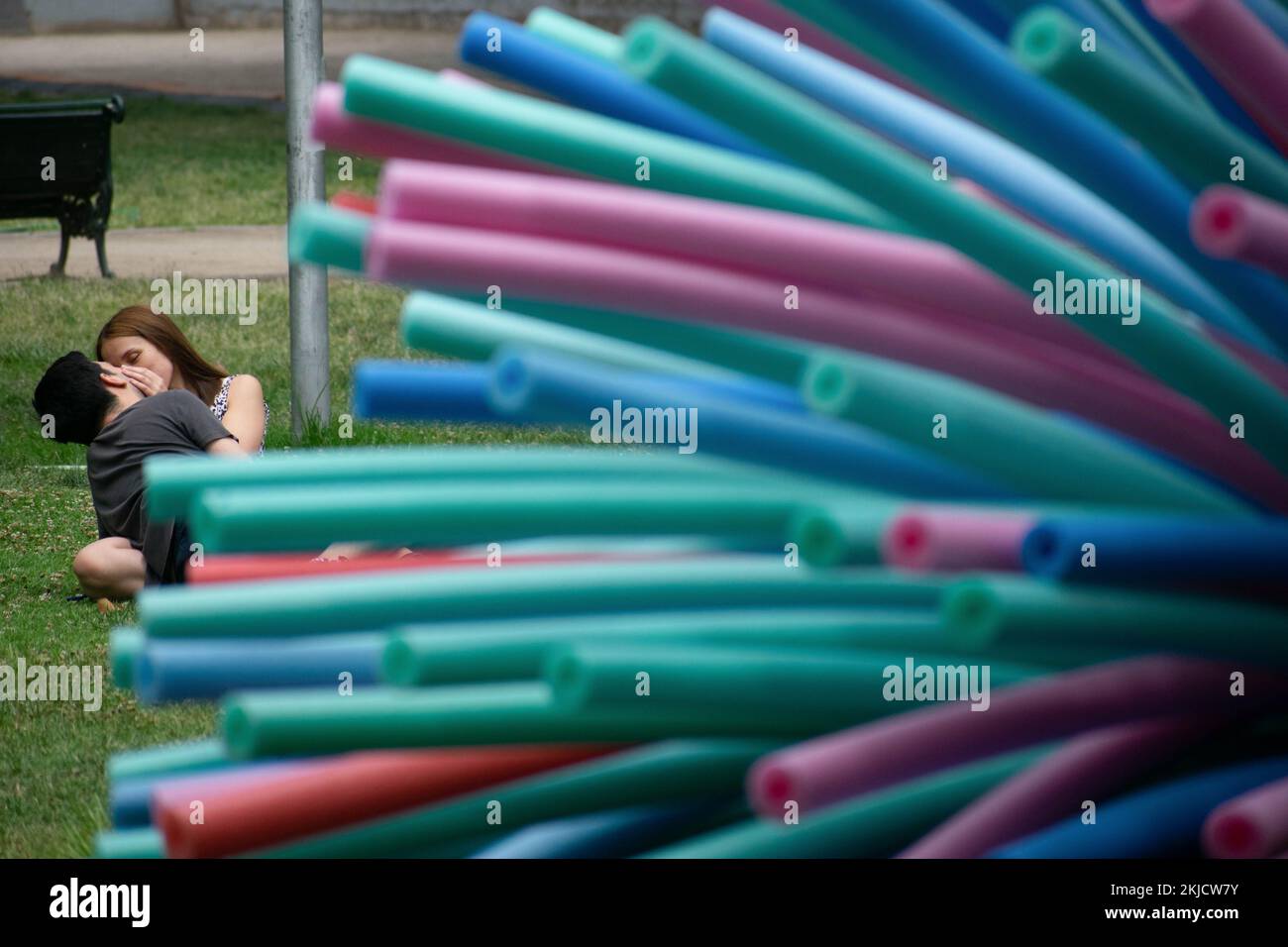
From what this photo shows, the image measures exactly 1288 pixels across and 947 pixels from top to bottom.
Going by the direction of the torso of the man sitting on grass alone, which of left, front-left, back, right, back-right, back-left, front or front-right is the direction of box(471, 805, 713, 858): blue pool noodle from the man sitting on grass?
back-right

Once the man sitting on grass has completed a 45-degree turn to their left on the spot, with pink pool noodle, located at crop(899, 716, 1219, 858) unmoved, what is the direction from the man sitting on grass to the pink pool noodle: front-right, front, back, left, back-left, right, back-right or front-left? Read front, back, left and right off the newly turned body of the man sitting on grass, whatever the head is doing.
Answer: back

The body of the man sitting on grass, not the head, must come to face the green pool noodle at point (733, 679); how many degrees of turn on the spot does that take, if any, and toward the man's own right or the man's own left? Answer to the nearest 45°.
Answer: approximately 135° to the man's own right

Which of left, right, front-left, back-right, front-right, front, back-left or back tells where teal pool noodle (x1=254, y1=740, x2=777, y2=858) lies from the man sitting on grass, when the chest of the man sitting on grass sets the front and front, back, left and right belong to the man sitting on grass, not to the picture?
back-right

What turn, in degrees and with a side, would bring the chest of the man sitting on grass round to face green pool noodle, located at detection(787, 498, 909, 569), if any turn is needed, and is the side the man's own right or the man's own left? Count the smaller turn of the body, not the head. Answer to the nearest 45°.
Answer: approximately 135° to the man's own right

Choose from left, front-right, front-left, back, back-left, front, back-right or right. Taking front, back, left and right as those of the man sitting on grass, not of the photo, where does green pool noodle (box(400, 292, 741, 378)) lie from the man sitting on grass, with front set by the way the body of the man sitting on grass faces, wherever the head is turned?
back-right

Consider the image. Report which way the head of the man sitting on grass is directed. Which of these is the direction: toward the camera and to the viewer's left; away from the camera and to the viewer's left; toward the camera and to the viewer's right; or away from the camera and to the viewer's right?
away from the camera and to the viewer's right

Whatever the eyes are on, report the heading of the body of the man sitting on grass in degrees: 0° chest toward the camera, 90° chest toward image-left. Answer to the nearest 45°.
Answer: approximately 225°

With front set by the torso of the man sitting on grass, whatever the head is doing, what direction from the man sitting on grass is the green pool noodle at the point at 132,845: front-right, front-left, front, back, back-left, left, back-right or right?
back-right

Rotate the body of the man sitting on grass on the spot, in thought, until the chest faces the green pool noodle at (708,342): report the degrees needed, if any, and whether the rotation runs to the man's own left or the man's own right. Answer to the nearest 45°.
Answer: approximately 135° to the man's own right

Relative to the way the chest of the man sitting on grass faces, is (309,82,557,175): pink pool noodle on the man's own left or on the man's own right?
on the man's own right

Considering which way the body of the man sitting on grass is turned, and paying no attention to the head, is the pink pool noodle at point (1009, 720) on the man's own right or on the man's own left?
on the man's own right

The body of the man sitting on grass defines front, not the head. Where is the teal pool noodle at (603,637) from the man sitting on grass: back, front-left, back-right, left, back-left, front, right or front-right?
back-right
